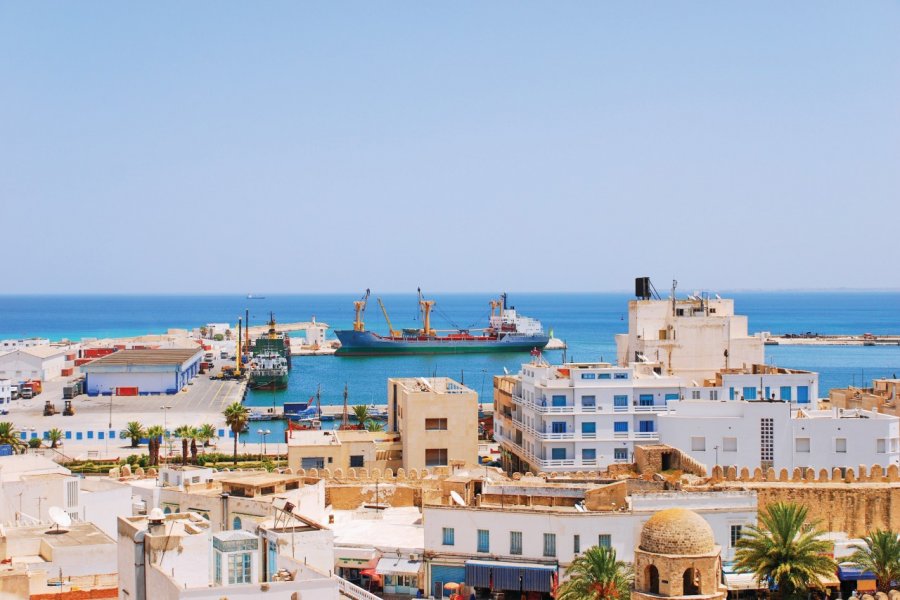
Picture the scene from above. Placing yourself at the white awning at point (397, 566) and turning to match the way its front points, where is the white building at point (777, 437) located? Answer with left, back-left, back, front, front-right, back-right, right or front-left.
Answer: back-left

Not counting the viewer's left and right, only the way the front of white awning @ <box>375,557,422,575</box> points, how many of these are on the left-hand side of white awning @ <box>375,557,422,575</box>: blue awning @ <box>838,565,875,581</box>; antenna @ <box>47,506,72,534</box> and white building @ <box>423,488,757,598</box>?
2

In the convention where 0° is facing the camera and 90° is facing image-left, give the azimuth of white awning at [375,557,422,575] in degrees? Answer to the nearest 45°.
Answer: approximately 0°

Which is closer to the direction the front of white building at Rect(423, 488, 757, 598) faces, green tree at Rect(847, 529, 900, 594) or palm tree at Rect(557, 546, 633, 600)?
the palm tree

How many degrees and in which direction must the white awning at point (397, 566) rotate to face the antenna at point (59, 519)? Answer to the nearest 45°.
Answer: approximately 45° to its right

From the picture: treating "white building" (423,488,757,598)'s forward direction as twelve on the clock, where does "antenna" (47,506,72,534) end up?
The antenna is roughly at 2 o'clock from the white building.

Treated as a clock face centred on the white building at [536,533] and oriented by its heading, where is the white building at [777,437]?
the white building at [777,437] is roughly at 7 o'clock from the white building at [536,533].

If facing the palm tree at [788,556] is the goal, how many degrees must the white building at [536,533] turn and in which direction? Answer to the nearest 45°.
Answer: approximately 90° to its left

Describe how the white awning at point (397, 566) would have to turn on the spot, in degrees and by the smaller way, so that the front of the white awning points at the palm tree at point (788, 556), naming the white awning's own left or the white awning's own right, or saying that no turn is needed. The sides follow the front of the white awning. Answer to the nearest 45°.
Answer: approximately 90° to the white awning's own left

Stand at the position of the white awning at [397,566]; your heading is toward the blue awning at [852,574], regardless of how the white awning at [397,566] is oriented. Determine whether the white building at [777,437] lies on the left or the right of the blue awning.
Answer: left

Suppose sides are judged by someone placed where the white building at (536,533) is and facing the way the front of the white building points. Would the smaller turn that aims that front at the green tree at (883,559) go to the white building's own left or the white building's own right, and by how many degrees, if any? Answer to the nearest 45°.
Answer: approximately 90° to the white building's own left
